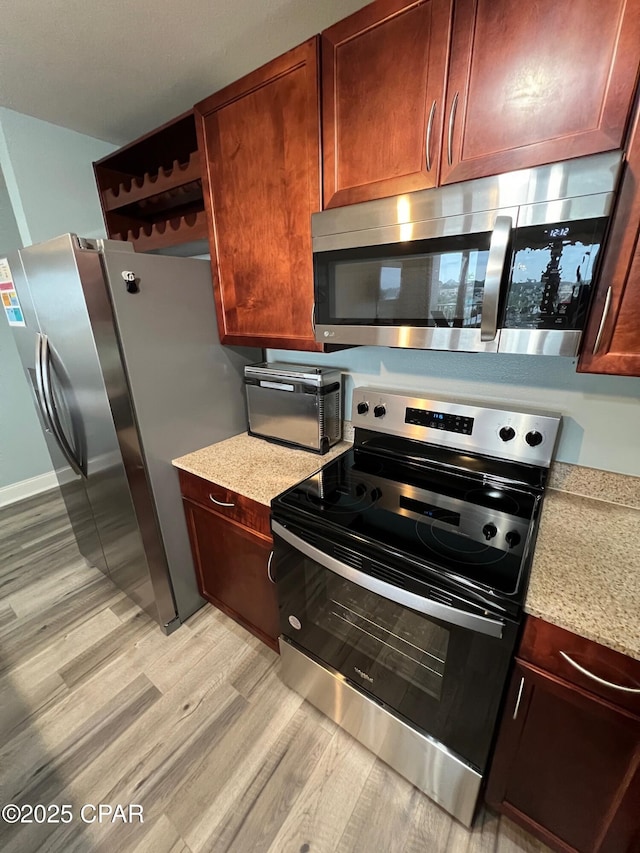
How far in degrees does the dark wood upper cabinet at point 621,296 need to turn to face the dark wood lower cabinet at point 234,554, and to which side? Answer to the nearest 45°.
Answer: approximately 90° to its right

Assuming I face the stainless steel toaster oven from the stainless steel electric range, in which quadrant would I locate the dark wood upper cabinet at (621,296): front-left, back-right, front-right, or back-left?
back-right

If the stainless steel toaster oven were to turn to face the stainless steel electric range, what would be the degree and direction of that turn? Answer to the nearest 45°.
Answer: approximately 90° to its left

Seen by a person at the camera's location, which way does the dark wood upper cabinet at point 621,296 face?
facing the viewer

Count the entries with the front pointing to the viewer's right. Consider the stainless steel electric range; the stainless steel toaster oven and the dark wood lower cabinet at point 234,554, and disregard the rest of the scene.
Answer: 0

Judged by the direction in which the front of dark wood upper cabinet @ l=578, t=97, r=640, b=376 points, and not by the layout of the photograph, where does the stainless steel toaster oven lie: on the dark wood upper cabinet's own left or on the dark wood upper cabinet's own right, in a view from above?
on the dark wood upper cabinet's own right

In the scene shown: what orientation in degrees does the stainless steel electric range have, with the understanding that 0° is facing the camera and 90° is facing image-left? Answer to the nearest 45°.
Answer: approximately 45°

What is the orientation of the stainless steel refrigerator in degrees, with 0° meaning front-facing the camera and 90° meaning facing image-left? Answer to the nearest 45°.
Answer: approximately 45°

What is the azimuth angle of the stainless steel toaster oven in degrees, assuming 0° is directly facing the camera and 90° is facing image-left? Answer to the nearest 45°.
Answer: approximately 45°

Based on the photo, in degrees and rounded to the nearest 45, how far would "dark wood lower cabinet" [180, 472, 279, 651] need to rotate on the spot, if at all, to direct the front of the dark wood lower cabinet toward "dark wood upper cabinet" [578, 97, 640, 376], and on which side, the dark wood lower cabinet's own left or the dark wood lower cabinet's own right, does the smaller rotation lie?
approximately 90° to the dark wood lower cabinet's own left
